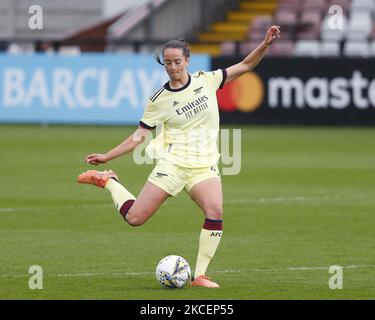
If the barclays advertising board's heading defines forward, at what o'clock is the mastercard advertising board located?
The mastercard advertising board is roughly at 9 o'clock from the barclays advertising board.

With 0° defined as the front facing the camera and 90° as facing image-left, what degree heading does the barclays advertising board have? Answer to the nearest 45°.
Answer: approximately 0°

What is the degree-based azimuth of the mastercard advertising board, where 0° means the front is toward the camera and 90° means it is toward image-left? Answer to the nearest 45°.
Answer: approximately 0°

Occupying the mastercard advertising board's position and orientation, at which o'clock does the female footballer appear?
The female footballer is roughly at 12 o'clock from the mastercard advertising board.

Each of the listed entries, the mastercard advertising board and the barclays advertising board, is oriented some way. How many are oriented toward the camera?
2

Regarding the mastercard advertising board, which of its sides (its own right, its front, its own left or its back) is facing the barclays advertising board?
right

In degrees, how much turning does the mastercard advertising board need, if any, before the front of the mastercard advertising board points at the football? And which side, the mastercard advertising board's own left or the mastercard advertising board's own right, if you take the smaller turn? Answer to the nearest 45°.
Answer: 0° — it already faces it

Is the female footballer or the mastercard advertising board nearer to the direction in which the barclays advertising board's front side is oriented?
the female footballer
